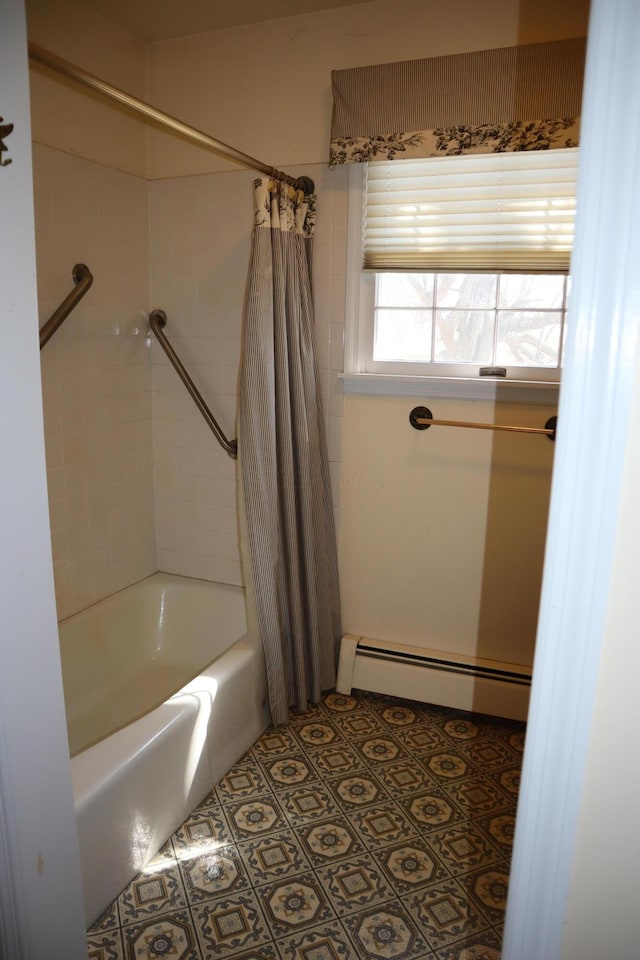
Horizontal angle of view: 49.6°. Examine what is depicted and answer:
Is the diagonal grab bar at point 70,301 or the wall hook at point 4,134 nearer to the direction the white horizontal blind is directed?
the wall hook

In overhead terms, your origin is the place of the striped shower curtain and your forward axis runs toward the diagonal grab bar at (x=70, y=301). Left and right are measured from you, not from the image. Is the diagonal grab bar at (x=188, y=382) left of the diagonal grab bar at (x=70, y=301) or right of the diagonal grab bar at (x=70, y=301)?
right

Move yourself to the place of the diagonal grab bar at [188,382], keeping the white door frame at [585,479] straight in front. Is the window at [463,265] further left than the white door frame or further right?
left

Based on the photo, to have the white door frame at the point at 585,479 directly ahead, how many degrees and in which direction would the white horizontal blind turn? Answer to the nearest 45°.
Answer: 0° — it already faces it

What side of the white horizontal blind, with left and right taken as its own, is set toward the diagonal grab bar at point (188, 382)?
right

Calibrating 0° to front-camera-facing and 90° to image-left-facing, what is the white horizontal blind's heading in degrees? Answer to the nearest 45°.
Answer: approximately 0°
